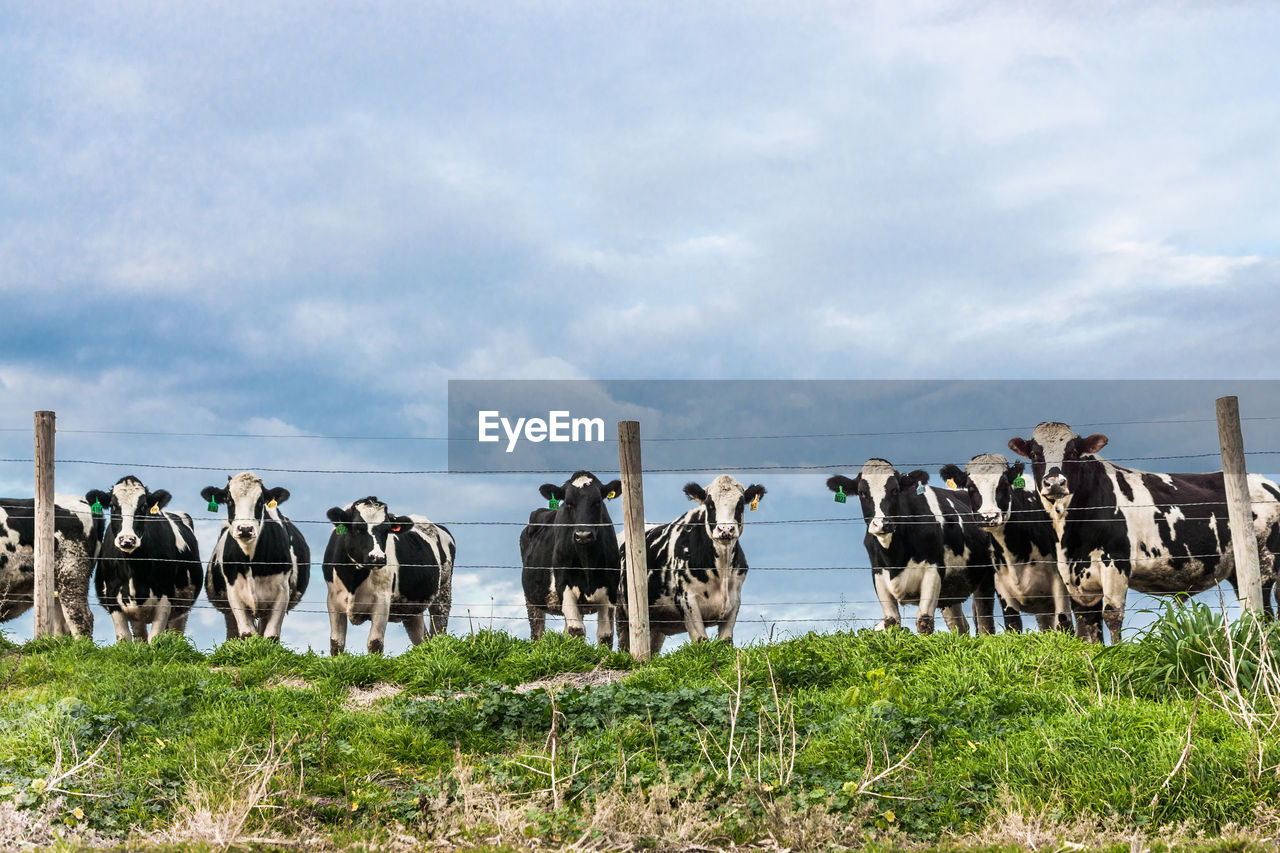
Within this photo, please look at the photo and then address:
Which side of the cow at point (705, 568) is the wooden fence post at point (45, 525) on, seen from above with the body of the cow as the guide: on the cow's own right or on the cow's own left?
on the cow's own right

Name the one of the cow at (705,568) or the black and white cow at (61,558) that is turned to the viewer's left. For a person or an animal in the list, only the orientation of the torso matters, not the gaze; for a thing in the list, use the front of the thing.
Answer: the black and white cow

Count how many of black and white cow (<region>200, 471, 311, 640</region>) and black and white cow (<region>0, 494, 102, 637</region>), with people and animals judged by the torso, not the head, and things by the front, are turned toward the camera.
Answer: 1

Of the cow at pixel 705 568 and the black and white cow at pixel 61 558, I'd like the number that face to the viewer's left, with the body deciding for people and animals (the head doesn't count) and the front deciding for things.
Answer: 1

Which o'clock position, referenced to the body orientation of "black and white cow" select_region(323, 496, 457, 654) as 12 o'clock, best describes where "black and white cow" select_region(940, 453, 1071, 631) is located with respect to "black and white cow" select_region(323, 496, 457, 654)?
"black and white cow" select_region(940, 453, 1071, 631) is roughly at 8 o'clock from "black and white cow" select_region(323, 496, 457, 654).

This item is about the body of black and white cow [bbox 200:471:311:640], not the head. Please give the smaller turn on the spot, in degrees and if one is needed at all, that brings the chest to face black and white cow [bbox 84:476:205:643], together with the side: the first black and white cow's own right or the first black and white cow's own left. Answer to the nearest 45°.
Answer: approximately 135° to the first black and white cow's own right

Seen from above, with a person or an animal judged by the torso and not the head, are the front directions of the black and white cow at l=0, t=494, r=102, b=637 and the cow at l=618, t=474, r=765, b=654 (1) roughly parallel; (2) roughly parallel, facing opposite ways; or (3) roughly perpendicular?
roughly perpendicular

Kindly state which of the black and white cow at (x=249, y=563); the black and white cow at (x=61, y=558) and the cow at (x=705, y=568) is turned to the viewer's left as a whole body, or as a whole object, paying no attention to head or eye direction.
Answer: the black and white cow at (x=61, y=558)

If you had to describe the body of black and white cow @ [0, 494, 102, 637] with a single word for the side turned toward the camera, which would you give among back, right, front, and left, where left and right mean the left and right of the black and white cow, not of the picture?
left
